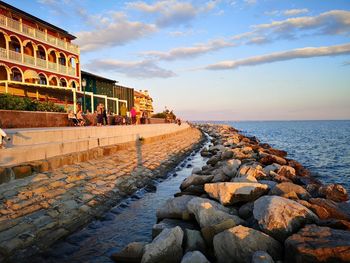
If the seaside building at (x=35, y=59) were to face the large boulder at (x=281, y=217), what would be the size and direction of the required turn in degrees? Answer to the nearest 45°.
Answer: approximately 45° to its right

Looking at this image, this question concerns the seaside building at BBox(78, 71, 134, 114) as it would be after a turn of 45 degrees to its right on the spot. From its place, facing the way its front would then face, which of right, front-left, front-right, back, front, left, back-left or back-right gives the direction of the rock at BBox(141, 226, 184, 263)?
front

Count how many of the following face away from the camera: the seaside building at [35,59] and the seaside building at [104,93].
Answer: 0

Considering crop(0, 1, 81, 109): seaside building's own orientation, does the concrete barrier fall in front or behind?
in front

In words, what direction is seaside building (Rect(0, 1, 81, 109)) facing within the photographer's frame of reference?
facing the viewer and to the right of the viewer

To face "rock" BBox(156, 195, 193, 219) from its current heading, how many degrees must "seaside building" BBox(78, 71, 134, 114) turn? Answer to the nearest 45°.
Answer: approximately 45° to its right

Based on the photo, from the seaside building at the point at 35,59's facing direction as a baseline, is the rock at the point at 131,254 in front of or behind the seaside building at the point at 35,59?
in front

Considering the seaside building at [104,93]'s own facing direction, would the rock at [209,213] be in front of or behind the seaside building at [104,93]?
in front

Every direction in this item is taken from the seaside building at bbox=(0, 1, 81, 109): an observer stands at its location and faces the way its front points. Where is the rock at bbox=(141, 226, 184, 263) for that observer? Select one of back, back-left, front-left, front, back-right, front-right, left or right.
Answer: front-right

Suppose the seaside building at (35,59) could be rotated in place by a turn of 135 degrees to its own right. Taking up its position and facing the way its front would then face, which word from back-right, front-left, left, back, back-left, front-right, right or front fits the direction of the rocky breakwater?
left

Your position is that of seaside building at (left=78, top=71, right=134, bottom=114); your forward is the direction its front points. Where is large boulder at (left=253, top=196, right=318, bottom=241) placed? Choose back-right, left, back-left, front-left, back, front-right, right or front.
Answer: front-right
